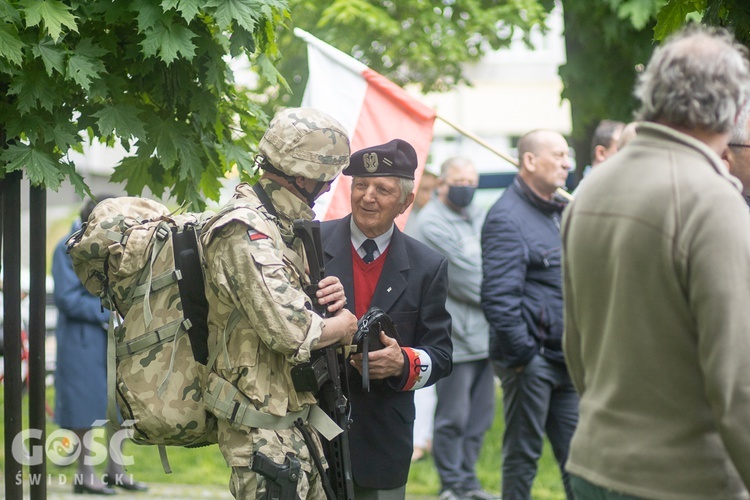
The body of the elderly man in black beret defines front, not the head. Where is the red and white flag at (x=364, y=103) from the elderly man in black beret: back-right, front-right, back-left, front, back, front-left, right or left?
back-right

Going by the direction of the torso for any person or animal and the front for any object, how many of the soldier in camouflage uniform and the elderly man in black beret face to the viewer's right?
1

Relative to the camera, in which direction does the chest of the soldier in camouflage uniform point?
to the viewer's right

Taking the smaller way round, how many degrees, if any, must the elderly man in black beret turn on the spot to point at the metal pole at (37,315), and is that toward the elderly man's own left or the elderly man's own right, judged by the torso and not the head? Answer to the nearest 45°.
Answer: approximately 45° to the elderly man's own right

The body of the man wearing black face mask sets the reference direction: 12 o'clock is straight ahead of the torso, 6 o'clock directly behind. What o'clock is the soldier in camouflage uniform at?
The soldier in camouflage uniform is roughly at 2 o'clock from the man wearing black face mask.

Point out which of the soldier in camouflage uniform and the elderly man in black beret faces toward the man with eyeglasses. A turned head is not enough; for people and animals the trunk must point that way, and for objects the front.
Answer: the soldier in camouflage uniform
